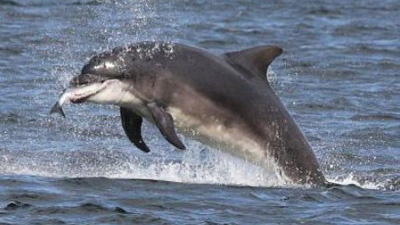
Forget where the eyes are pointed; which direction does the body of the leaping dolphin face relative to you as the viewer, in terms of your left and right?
facing to the left of the viewer
